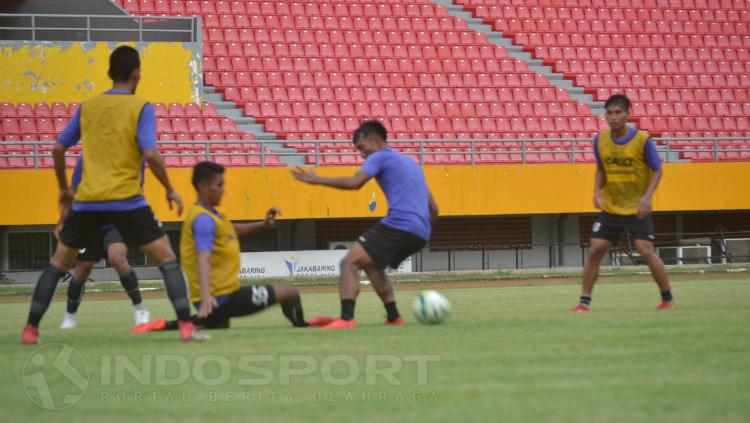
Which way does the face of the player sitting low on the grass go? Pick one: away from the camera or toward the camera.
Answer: toward the camera

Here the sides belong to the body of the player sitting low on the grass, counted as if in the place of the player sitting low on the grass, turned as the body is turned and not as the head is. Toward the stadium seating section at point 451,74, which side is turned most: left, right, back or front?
left

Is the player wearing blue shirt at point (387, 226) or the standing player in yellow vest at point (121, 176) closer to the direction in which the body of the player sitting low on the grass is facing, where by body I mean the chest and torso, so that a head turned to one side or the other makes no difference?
the player wearing blue shirt

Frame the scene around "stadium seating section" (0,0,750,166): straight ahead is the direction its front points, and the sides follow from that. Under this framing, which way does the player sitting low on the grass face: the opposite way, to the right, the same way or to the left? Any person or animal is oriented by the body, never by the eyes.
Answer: to the left

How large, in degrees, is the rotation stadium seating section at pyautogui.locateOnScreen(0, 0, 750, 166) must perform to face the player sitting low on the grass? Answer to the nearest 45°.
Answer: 0° — it already faces them

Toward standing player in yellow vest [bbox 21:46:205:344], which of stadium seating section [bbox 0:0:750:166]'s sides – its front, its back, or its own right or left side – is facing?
front

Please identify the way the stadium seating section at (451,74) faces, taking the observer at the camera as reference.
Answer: facing the viewer

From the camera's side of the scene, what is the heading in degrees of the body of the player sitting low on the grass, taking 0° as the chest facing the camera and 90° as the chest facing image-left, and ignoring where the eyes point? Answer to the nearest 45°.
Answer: approximately 270°
